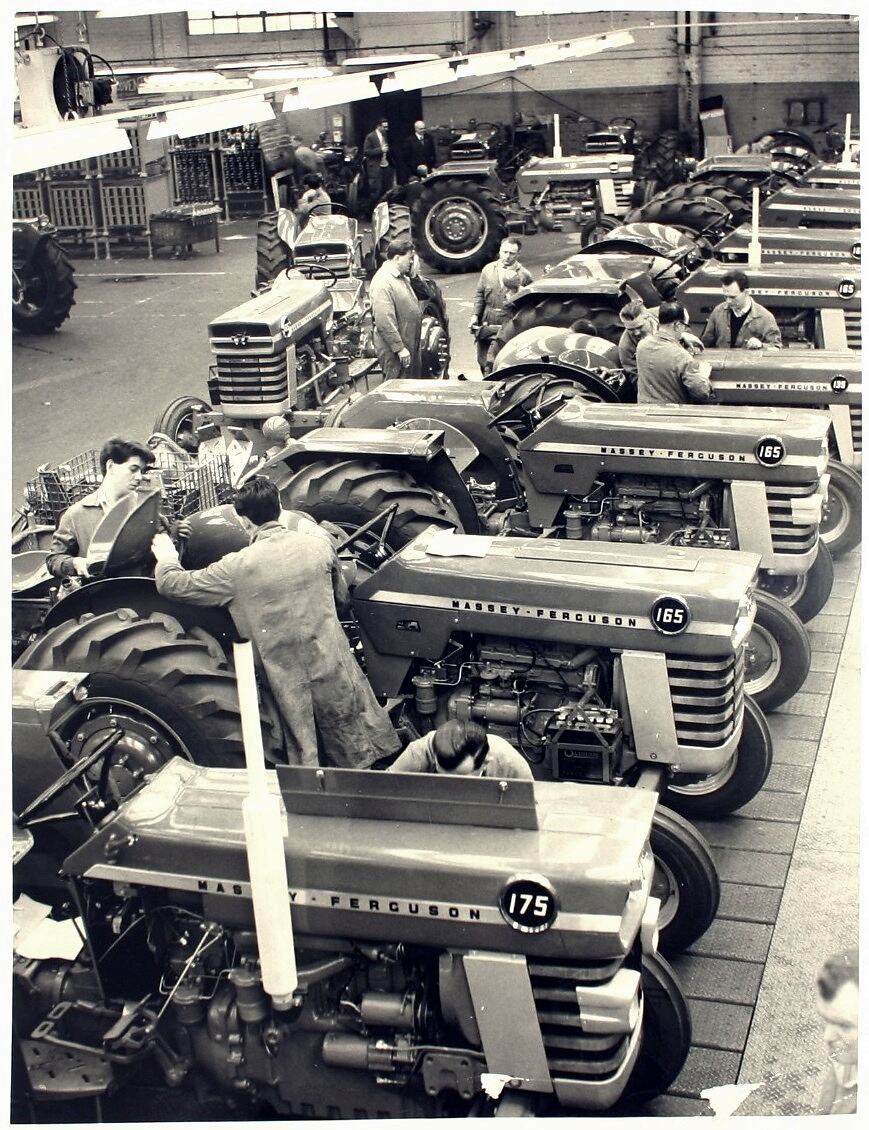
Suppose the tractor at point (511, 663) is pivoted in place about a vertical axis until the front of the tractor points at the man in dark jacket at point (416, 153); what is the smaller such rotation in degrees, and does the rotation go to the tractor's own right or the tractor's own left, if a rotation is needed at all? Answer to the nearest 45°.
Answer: approximately 135° to the tractor's own left

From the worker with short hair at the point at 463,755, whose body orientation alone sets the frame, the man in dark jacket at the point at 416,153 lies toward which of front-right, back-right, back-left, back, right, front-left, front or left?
back

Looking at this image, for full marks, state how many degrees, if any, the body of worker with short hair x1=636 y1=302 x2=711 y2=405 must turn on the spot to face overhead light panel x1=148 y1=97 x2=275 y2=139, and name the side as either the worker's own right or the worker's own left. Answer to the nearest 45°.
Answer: approximately 135° to the worker's own left

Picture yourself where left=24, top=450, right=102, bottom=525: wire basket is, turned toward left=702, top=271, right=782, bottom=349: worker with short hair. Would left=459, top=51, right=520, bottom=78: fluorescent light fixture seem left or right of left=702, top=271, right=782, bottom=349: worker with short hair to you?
left

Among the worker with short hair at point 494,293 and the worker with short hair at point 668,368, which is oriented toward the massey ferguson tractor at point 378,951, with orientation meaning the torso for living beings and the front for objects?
the worker with short hair at point 494,293

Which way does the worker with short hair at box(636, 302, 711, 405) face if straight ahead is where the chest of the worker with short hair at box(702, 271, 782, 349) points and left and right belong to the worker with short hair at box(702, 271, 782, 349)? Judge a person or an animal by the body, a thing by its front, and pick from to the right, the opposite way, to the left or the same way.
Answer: the opposite way

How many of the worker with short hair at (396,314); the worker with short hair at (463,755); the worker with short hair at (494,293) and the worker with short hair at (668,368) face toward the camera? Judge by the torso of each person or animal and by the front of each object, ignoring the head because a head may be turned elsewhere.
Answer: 2

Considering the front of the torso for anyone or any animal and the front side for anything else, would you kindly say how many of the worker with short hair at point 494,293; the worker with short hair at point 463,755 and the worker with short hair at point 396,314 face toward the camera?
2
